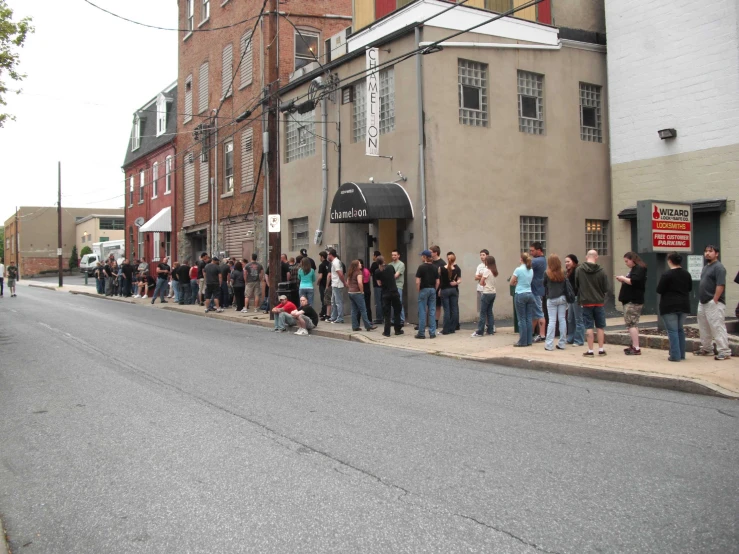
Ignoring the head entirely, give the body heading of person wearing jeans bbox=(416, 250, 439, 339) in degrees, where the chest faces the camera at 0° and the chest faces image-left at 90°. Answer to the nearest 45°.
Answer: approximately 180°

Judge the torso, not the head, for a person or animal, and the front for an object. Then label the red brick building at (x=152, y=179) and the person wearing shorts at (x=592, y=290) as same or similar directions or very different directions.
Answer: very different directions

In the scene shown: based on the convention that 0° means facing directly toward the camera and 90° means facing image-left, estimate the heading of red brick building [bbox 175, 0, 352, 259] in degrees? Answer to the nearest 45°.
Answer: approximately 45°

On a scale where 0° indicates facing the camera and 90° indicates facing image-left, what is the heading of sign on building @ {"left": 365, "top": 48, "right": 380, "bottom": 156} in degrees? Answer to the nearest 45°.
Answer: approximately 0°

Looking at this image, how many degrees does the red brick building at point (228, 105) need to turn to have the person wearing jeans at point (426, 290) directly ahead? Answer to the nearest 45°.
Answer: approximately 45° to its left

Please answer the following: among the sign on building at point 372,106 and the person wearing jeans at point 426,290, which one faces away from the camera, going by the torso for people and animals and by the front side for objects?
the person wearing jeans

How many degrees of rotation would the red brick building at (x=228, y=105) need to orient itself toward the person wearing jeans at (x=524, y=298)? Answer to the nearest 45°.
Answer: approximately 45° to its left

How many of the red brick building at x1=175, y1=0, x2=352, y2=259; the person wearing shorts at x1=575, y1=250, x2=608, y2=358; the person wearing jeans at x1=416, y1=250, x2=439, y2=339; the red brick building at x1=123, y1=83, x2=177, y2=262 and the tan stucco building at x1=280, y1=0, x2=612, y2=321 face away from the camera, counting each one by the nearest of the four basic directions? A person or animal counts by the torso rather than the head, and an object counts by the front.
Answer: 2

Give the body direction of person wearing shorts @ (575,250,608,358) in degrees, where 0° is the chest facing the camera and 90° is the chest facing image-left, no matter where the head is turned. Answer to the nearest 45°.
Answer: approximately 180°

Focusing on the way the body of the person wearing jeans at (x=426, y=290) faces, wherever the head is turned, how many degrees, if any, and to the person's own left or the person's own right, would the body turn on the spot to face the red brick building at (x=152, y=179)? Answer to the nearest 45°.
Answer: approximately 45° to the person's own left
